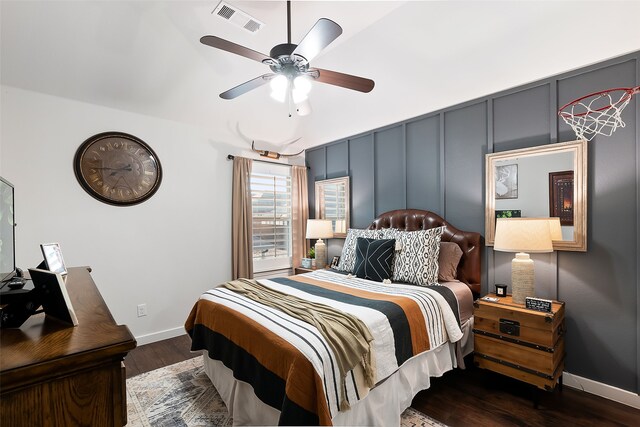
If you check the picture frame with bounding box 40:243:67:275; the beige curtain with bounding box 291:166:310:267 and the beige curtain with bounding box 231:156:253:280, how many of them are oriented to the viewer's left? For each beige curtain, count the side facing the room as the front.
0

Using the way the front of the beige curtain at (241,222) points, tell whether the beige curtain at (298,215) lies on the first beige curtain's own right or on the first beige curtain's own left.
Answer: on the first beige curtain's own left

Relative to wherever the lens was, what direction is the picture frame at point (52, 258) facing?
facing the viewer and to the right of the viewer

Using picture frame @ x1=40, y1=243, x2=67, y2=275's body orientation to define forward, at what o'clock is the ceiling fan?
The ceiling fan is roughly at 12 o'clock from the picture frame.

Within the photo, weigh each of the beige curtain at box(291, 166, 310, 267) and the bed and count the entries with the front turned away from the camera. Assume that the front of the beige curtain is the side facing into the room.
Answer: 0

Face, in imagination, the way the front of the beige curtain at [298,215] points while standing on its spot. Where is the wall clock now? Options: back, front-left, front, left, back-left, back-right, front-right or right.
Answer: right

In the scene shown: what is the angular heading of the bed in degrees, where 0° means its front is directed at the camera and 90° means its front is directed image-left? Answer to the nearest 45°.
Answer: approximately 45°

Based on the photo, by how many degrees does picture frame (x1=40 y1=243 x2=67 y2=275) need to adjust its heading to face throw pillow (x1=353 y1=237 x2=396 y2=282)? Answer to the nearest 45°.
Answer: approximately 45° to its left

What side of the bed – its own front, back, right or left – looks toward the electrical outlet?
right
